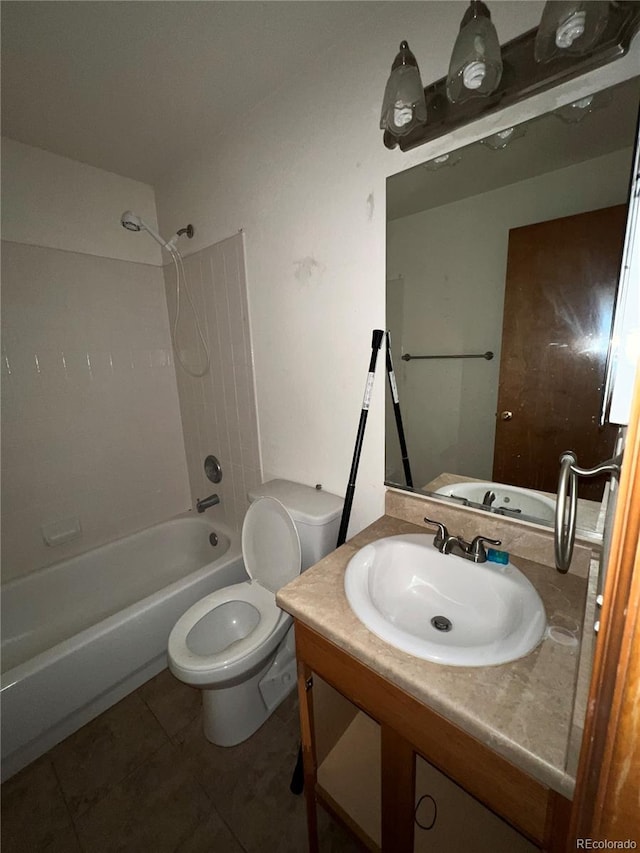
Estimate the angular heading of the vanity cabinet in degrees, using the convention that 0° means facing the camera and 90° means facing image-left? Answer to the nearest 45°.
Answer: approximately 45°

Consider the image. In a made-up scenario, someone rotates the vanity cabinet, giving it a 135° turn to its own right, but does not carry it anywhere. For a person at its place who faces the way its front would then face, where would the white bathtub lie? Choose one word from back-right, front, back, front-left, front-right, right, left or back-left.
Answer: left

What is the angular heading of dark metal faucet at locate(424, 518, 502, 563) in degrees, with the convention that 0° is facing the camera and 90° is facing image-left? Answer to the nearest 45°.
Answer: approximately 45°

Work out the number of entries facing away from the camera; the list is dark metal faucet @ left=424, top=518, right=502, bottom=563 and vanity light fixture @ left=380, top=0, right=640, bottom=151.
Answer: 0

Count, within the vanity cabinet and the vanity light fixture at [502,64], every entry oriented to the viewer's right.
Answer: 0

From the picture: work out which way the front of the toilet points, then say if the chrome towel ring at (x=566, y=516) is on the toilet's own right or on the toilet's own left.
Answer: on the toilet's own left

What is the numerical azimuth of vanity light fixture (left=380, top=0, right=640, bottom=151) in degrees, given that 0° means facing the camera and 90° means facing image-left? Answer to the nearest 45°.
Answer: approximately 45°

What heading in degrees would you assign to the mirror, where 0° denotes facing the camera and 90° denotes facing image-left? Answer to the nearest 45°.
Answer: approximately 45°
